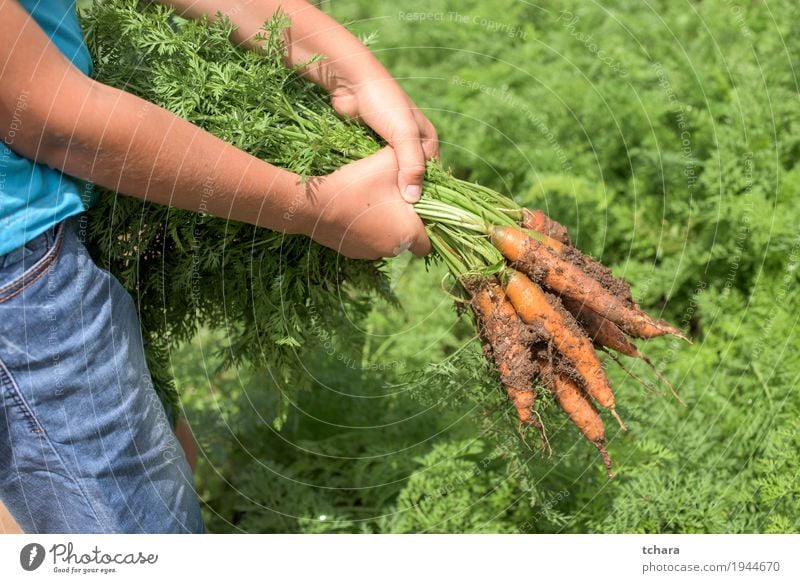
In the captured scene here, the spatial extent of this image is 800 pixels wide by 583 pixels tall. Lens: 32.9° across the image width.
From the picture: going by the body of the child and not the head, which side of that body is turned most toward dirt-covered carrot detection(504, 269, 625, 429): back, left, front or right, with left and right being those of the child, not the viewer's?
front

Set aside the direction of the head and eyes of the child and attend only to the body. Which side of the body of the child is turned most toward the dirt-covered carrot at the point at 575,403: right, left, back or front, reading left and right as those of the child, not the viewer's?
front

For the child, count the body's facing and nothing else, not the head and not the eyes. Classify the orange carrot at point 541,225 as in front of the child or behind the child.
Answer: in front

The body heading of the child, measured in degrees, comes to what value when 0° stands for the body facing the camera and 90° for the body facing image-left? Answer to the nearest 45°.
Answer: approximately 270°
